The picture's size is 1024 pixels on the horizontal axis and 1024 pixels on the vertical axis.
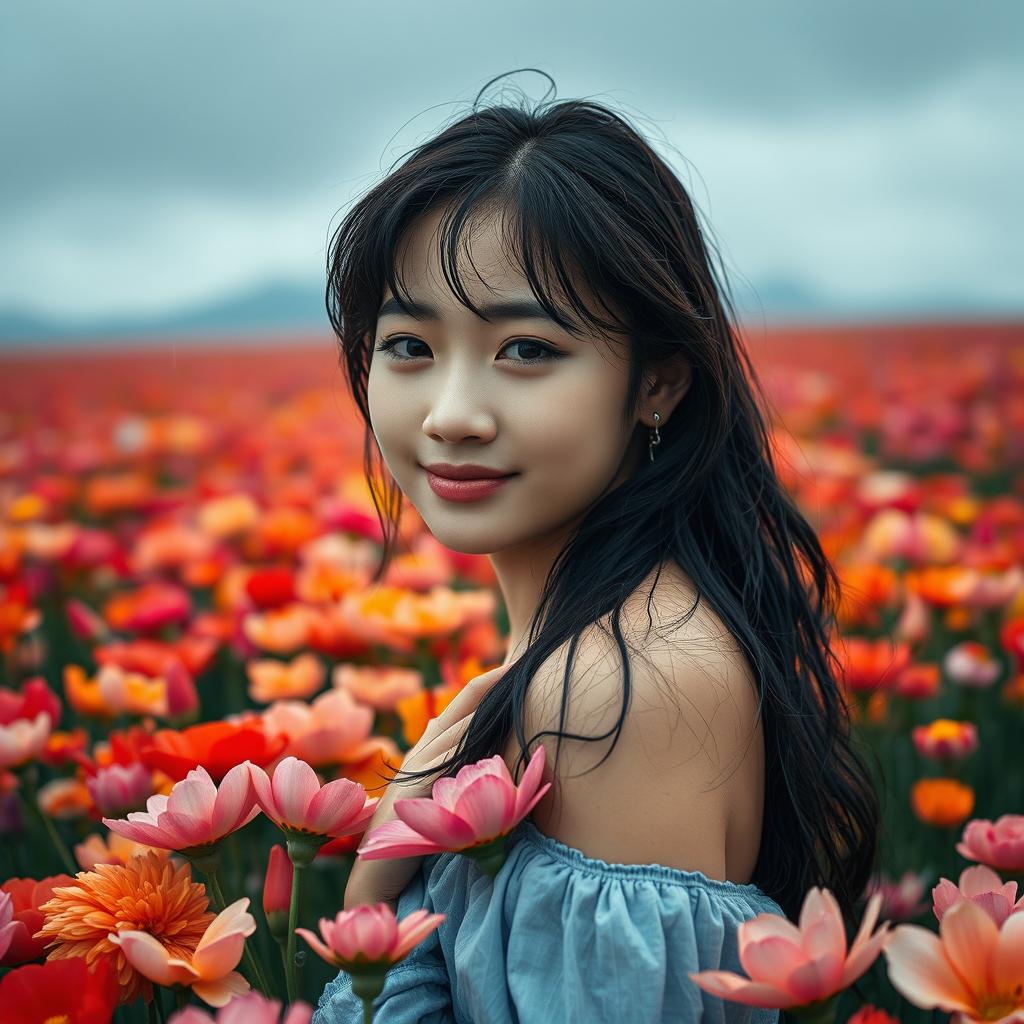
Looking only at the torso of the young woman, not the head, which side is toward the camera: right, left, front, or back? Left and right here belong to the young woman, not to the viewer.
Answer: left

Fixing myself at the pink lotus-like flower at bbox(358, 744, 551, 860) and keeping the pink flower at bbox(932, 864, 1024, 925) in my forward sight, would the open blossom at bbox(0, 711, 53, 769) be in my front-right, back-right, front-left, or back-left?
back-left

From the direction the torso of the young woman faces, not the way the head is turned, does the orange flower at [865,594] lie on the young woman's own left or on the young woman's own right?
on the young woman's own right
